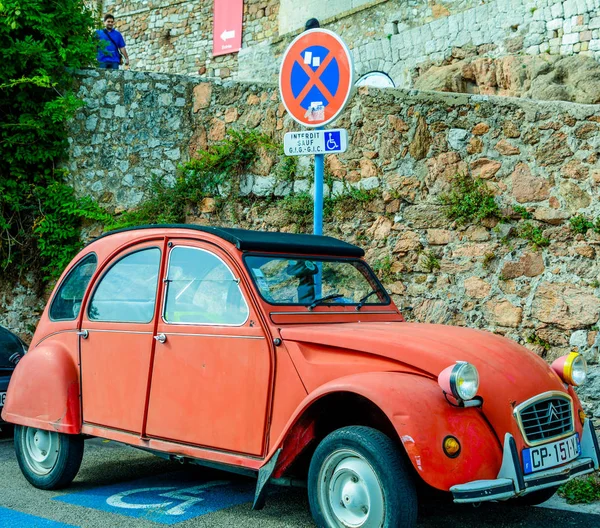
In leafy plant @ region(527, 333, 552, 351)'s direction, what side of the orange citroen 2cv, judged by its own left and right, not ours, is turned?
left

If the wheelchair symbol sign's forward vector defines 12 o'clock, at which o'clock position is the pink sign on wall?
The pink sign on wall is roughly at 4 o'clock from the wheelchair symbol sign.

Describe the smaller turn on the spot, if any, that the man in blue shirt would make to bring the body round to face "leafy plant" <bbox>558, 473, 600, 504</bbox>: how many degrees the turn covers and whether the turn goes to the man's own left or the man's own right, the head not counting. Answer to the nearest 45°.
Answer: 0° — they already face it

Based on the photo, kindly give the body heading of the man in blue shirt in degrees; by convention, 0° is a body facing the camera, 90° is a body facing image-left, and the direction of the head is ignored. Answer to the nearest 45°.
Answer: approximately 0°

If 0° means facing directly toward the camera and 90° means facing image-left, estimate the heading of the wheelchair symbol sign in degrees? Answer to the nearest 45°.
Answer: approximately 45°

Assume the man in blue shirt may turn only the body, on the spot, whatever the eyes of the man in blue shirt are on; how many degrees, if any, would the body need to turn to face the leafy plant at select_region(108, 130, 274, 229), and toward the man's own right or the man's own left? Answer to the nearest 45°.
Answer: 0° — they already face it

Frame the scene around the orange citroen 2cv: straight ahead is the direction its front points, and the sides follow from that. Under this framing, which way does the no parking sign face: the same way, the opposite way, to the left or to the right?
to the right

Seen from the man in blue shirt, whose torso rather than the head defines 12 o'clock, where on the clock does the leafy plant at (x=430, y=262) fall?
The leafy plant is roughly at 11 o'clock from the man in blue shirt.

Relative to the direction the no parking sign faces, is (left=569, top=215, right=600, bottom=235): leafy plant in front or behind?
behind

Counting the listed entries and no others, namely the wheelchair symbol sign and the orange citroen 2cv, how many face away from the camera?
0

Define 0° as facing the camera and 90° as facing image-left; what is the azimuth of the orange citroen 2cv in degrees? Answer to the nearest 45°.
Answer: approximately 315°

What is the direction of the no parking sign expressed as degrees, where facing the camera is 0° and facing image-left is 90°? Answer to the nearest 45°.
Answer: approximately 45°
